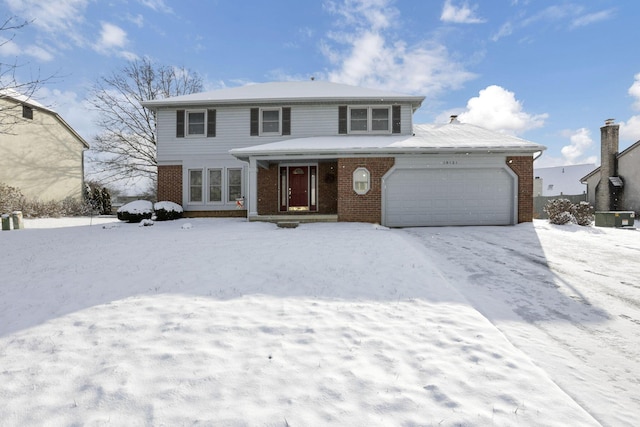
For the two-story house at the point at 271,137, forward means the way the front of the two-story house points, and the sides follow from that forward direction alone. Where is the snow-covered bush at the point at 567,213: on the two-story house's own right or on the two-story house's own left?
on the two-story house's own left

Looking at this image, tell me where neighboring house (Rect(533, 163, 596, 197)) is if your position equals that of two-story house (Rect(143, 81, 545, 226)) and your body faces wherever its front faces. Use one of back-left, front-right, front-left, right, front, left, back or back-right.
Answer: back-left

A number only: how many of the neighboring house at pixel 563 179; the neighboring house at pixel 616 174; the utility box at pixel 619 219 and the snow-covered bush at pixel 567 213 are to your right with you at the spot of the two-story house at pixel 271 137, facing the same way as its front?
0

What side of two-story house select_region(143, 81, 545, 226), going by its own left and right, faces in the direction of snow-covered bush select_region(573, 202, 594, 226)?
left

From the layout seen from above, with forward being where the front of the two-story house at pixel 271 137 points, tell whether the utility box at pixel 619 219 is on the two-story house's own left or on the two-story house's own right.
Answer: on the two-story house's own left

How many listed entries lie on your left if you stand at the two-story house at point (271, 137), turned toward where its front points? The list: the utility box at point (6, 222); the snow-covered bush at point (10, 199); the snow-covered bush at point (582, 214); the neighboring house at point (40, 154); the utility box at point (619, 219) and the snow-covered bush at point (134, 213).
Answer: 2

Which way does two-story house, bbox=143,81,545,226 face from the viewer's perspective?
toward the camera

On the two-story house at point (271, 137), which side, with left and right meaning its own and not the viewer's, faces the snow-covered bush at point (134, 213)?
right

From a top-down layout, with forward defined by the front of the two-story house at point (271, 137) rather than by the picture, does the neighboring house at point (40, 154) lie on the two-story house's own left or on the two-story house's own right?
on the two-story house's own right
